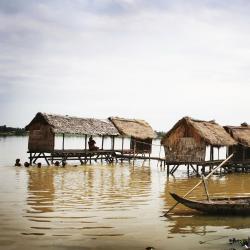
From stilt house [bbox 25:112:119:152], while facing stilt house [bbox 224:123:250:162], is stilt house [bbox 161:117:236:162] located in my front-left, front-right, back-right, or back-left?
front-right

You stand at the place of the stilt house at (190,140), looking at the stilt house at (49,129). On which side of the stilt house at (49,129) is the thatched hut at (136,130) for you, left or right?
right

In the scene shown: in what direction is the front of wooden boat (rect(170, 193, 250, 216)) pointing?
to the viewer's left

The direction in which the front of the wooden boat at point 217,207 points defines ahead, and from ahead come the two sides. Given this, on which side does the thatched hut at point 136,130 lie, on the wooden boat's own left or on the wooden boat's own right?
on the wooden boat's own right

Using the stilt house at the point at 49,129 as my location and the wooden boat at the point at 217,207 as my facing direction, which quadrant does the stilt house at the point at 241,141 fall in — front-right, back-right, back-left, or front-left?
front-left

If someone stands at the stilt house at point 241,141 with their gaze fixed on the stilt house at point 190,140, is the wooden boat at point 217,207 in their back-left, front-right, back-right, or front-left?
front-left

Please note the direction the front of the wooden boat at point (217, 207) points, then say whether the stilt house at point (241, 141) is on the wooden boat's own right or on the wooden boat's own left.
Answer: on the wooden boat's own right

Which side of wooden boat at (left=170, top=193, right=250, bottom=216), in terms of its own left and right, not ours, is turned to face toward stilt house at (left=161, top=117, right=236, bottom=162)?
right

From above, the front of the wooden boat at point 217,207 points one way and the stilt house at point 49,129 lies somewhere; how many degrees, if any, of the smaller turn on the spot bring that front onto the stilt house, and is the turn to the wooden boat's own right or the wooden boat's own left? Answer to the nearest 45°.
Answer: approximately 45° to the wooden boat's own right
